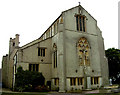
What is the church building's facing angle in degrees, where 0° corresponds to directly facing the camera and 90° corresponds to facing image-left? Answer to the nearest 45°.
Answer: approximately 315°

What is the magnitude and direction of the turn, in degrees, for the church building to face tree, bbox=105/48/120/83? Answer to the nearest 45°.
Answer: approximately 90° to its left
